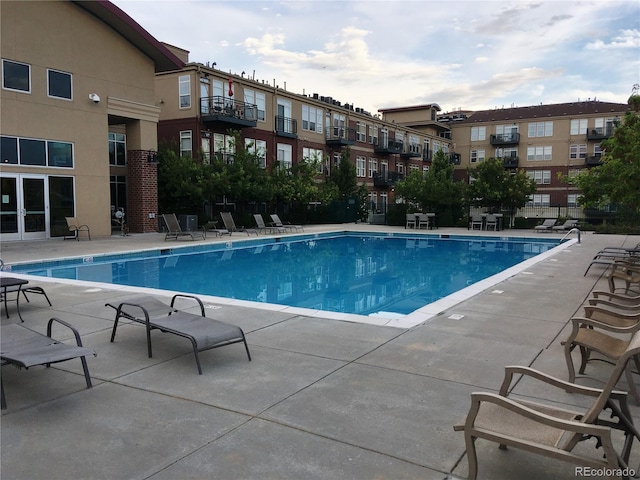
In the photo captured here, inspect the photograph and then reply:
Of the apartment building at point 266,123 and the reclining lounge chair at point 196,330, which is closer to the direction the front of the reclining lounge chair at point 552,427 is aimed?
the reclining lounge chair

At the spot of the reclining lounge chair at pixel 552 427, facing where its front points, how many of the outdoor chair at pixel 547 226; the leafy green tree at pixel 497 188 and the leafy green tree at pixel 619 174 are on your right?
3

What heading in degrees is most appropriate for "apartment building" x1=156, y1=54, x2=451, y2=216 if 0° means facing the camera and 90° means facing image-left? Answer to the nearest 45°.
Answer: approximately 315°

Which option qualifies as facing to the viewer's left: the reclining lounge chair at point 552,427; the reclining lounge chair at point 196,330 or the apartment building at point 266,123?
the reclining lounge chair at point 552,427

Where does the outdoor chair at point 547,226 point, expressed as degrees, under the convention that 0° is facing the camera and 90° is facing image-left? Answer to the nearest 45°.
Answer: approximately 45°

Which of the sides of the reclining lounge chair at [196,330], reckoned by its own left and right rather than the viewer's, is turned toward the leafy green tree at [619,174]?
left

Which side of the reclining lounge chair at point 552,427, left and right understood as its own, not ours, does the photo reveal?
left

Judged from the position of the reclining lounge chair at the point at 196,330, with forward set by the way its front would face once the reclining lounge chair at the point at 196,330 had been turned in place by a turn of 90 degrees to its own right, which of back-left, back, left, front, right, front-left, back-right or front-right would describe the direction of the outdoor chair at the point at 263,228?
back-right

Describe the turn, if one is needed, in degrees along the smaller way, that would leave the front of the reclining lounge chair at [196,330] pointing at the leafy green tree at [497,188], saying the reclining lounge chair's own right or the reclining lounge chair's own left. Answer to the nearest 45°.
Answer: approximately 90° to the reclining lounge chair's own left
